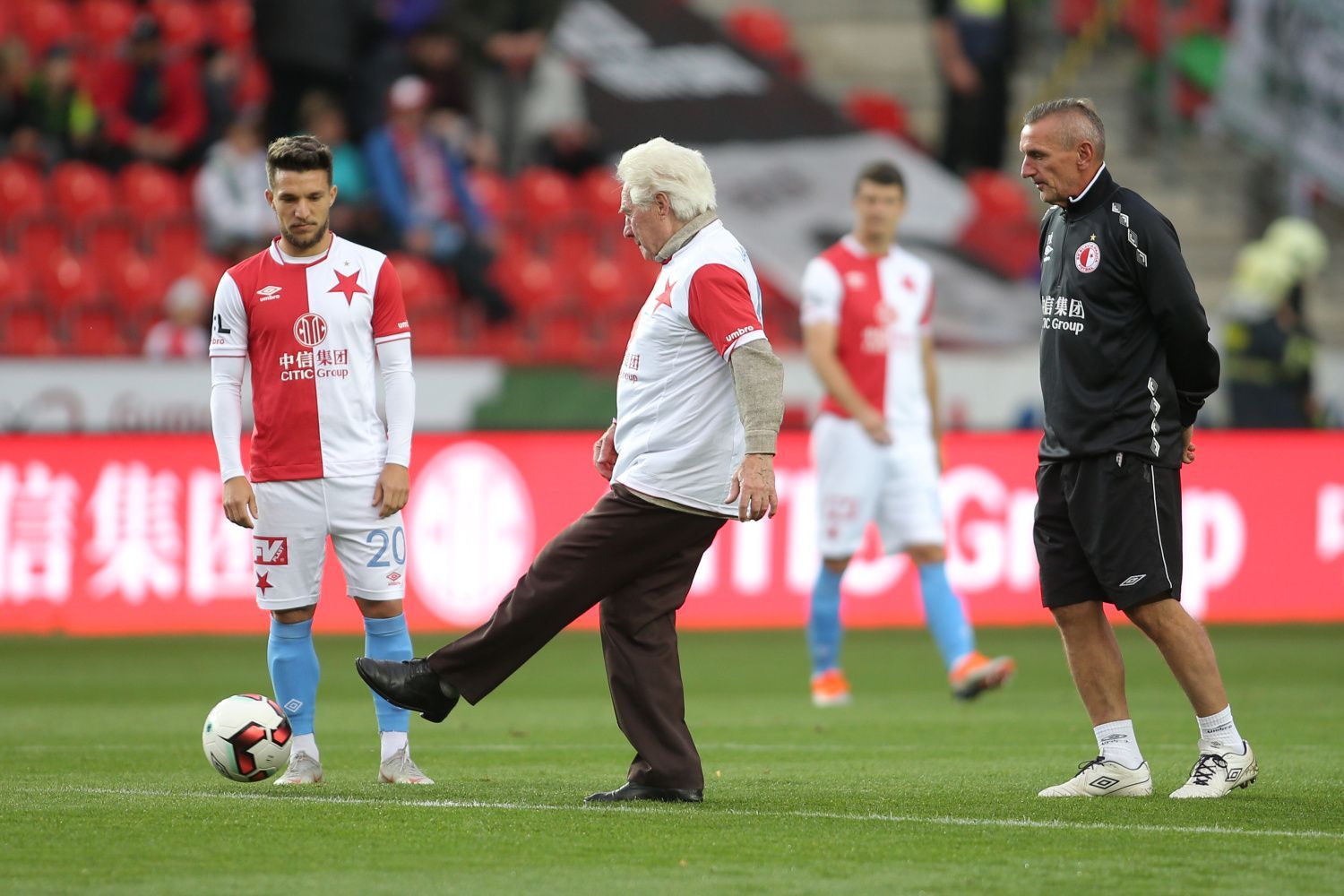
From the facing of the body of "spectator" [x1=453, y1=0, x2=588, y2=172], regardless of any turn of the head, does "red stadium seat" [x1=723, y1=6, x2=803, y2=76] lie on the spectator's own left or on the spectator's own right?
on the spectator's own left

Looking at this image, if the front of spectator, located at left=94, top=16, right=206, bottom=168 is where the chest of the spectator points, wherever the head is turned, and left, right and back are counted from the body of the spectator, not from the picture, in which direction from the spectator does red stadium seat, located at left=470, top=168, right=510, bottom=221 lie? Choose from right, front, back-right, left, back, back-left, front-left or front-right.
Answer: left

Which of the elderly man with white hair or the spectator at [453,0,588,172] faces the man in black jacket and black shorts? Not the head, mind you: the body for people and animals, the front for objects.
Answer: the spectator

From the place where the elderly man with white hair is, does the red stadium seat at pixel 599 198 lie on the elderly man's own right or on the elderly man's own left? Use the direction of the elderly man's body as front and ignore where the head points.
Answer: on the elderly man's own right

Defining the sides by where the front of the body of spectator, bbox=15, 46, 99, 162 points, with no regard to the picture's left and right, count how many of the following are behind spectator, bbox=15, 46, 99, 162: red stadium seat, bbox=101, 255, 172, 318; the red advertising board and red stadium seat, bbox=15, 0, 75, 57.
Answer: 1

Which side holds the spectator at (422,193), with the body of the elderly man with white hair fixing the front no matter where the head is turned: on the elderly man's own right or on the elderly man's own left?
on the elderly man's own right

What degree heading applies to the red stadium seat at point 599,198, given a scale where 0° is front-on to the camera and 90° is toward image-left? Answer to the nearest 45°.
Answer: approximately 0°

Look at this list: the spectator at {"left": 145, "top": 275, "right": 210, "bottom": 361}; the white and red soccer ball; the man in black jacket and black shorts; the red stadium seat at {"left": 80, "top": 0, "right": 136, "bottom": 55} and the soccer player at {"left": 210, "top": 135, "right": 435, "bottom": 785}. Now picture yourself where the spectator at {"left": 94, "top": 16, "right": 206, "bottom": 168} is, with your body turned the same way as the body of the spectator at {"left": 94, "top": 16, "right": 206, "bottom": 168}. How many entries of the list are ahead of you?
4

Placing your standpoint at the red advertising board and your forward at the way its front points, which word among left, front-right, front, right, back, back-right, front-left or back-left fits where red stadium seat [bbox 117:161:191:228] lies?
back-right

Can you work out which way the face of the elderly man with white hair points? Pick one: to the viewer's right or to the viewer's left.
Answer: to the viewer's left

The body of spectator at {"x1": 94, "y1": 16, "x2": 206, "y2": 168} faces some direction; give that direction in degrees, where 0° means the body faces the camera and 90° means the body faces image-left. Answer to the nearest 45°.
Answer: approximately 0°
